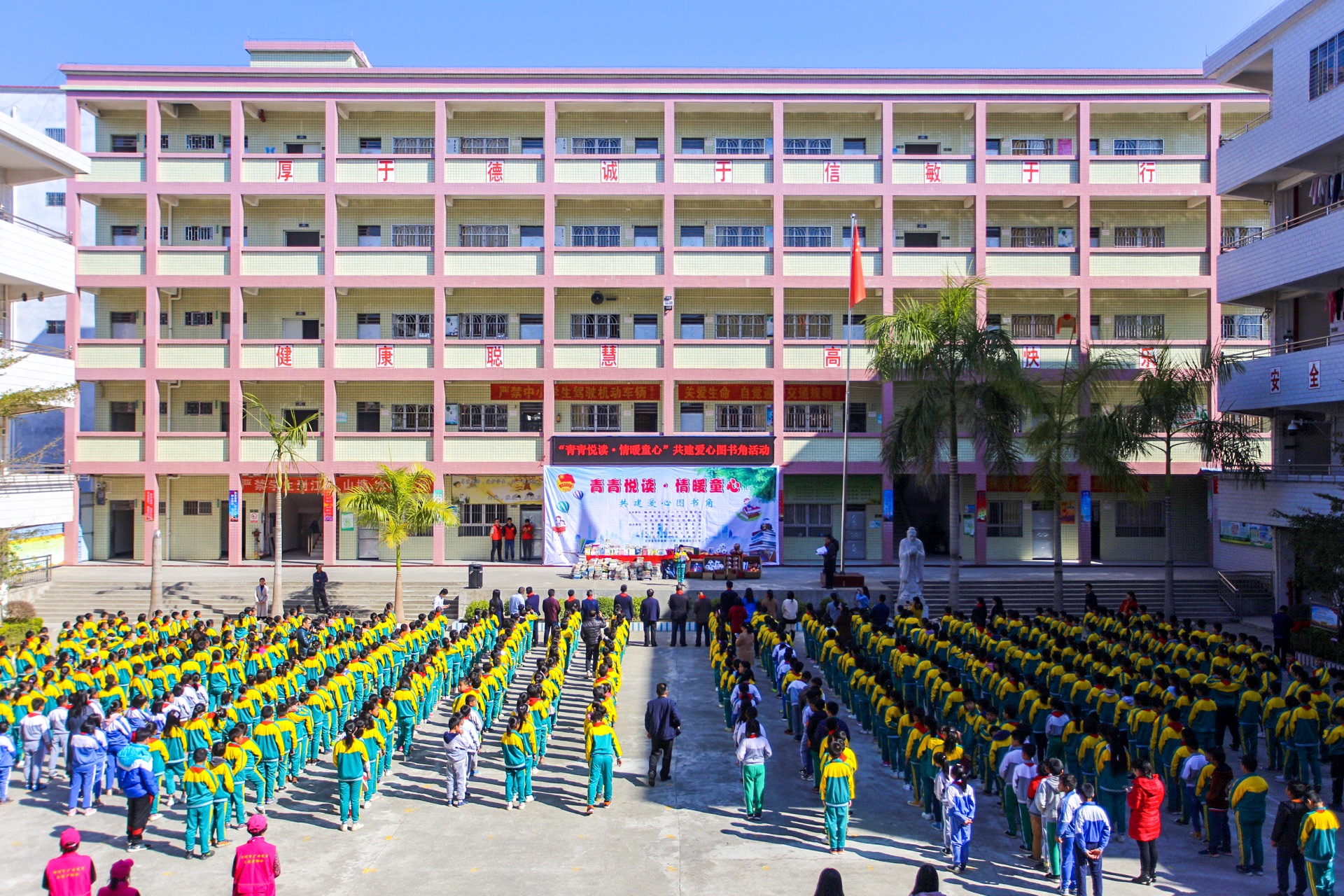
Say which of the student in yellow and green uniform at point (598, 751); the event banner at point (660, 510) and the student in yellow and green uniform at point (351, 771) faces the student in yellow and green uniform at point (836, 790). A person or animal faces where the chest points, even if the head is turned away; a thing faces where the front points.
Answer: the event banner

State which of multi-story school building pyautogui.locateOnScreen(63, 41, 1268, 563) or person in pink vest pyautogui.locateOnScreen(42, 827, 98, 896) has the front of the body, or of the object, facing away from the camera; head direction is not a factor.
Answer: the person in pink vest

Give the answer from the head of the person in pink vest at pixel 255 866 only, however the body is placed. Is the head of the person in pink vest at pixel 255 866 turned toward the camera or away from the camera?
away from the camera

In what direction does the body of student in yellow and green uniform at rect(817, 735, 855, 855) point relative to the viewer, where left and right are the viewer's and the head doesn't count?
facing away from the viewer

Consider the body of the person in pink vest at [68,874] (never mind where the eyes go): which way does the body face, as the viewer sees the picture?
away from the camera

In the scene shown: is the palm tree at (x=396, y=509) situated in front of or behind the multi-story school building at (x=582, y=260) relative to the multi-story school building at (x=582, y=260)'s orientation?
in front

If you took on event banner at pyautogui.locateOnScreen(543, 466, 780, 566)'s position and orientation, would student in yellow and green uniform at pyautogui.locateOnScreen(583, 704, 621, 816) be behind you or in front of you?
in front

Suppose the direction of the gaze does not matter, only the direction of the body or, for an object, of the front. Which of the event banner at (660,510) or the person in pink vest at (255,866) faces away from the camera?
the person in pink vest

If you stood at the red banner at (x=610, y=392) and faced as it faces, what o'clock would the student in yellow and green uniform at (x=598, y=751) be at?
The student in yellow and green uniform is roughly at 12 o'clock from the red banner.

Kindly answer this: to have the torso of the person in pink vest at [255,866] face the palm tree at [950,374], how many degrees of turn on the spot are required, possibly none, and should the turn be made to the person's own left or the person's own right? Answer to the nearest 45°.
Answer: approximately 45° to the person's own right

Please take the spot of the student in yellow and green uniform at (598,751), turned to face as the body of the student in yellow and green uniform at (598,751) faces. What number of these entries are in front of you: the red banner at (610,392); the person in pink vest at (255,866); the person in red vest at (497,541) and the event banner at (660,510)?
3

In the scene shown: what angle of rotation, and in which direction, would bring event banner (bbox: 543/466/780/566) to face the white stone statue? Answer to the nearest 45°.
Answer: approximately 45° to its left

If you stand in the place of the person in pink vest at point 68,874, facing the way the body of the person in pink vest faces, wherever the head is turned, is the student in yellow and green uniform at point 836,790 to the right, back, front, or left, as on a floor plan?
right

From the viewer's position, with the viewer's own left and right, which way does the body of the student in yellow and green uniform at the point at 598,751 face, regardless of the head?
facing away from the viewer

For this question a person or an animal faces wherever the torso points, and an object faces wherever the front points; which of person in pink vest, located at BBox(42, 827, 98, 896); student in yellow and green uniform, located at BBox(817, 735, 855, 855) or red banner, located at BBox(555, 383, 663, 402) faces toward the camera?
the red banner
